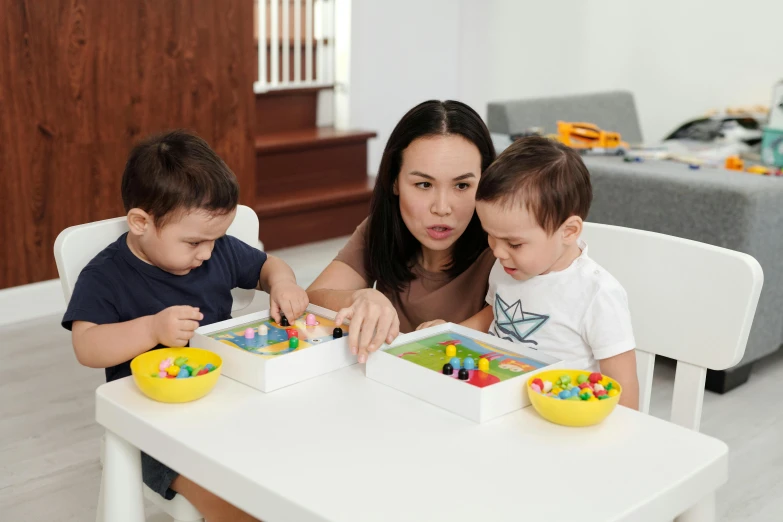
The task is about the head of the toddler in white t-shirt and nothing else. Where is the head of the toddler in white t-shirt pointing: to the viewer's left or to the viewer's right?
to the viewer's left

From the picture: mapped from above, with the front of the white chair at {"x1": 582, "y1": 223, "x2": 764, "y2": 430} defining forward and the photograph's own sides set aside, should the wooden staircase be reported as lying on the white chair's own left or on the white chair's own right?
on the white chair's own right

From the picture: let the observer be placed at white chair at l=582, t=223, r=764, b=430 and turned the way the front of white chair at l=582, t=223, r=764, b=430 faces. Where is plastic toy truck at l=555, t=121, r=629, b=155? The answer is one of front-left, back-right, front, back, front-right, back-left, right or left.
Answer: back-right

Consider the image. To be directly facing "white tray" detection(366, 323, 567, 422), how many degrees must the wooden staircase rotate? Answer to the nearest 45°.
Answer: approximately 45° to its right

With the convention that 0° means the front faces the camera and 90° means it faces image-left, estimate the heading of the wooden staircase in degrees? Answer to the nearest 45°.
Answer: approximately 315°

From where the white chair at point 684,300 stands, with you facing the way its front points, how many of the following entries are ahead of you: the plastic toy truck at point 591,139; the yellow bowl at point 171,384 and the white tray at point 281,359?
2

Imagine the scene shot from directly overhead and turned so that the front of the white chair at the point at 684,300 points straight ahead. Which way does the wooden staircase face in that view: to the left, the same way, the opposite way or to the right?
to the left

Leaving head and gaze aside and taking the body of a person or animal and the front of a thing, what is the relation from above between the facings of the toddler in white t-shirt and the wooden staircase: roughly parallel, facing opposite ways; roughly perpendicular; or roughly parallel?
roughly perpendicular
